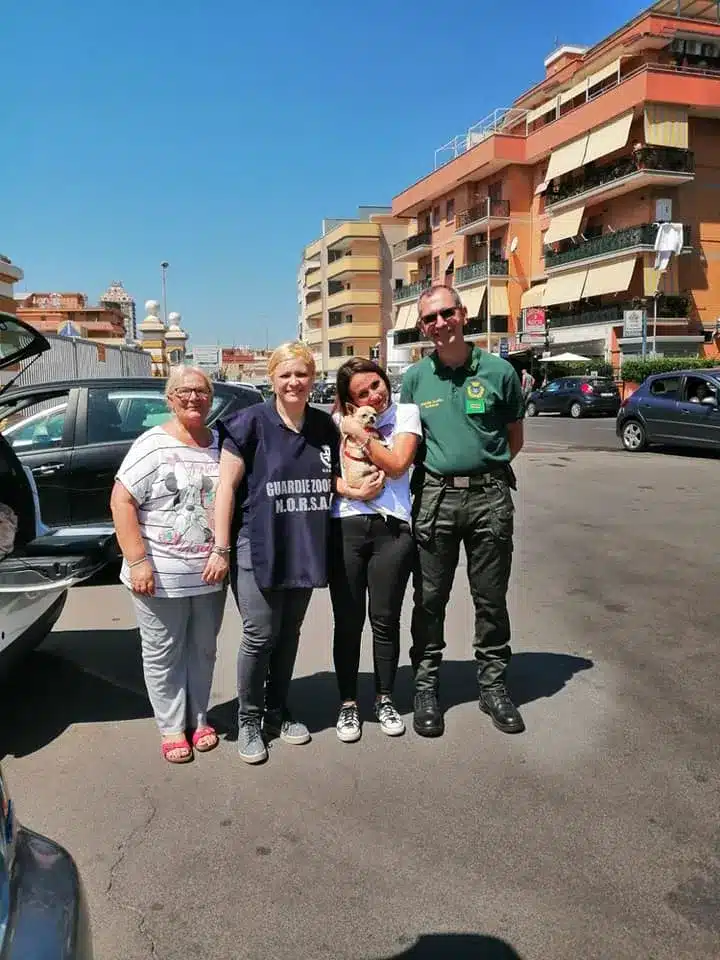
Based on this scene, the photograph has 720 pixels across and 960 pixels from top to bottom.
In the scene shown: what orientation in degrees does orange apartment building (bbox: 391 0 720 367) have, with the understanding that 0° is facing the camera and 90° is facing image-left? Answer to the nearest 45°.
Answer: approximately 45°

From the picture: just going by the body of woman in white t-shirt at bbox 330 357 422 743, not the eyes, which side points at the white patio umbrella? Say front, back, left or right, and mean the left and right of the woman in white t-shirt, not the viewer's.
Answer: back

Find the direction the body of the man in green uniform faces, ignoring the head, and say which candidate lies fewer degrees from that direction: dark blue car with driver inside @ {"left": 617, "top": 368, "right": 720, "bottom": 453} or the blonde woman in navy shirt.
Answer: the blonde woman in navy shirt

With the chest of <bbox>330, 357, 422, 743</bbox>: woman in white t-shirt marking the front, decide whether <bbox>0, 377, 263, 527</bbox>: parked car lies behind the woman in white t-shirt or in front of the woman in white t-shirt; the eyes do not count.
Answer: behind
